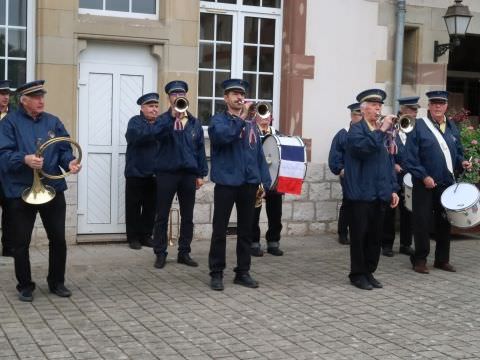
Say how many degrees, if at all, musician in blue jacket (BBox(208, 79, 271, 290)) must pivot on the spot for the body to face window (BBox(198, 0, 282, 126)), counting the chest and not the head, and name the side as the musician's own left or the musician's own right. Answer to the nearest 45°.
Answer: approximately 135° to the musician's own left

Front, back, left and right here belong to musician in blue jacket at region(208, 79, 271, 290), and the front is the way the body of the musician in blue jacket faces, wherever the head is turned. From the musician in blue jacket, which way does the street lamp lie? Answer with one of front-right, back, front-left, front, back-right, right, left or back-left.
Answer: left

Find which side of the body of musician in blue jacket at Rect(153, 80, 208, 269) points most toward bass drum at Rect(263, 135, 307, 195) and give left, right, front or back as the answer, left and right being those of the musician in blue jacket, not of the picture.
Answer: left

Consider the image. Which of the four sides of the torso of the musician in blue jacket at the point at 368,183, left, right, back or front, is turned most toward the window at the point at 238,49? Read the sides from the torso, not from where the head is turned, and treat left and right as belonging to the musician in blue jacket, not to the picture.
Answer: back

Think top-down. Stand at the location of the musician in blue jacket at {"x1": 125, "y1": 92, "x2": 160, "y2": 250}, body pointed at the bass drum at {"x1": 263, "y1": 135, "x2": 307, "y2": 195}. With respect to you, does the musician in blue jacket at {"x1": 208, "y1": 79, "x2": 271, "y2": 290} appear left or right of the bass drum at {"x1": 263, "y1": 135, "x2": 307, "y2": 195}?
right

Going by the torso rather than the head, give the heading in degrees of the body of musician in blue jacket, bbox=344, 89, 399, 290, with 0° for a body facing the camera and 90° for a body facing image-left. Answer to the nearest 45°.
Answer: approximately 315°

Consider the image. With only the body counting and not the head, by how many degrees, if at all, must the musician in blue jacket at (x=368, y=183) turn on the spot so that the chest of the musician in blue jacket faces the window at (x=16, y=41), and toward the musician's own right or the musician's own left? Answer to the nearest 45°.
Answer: approximately 135° to the musician's own right
